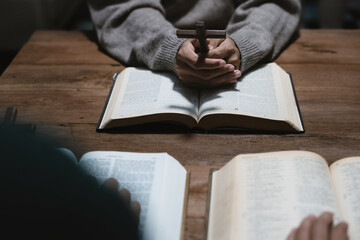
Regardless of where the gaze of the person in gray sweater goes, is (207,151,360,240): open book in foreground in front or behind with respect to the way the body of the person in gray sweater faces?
in front

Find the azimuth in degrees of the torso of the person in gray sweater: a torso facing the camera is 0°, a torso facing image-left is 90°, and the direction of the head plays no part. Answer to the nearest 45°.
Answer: approximately 0°

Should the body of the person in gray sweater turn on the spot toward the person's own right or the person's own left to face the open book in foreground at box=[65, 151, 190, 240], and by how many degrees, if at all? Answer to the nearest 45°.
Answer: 0° — they already face it
